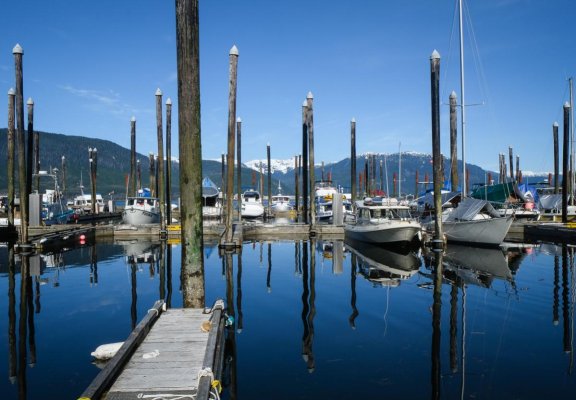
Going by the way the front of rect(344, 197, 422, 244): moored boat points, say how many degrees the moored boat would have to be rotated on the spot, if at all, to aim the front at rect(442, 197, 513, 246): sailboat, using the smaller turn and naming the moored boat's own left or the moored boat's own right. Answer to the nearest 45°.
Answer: approximately 45° to the moored boat's own left

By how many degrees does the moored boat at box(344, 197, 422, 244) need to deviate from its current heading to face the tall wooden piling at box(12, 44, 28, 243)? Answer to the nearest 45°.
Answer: approximately 90° to its right

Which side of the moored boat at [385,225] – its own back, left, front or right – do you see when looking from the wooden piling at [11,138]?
right

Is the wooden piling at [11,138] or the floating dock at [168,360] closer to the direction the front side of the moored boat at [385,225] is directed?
the floating dock

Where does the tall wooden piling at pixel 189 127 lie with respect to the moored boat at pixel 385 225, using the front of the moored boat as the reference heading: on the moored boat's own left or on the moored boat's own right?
on the moored boat's own right

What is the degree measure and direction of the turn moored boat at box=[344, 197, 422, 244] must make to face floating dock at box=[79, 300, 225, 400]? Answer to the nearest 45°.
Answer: approximately 45° to its right

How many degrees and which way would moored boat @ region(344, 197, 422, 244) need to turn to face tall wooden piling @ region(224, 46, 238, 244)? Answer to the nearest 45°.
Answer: approximately 90° to its right
